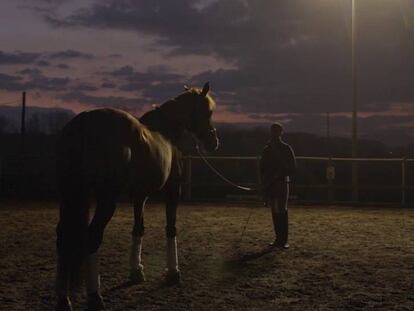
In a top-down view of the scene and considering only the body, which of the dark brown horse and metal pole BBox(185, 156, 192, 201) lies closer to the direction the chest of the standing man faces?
the dark brown horse

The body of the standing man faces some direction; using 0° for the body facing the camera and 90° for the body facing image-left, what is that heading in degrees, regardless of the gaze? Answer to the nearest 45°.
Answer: approximately 45°

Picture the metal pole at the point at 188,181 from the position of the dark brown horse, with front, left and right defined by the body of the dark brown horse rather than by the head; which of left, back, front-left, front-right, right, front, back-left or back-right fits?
front-left

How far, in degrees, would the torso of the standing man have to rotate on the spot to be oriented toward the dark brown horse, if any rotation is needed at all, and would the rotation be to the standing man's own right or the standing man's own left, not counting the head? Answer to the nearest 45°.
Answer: approximately 45° to the standing man's own left

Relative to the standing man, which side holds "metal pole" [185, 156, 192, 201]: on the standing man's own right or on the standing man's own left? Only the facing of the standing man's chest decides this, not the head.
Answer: on the standing man's own right

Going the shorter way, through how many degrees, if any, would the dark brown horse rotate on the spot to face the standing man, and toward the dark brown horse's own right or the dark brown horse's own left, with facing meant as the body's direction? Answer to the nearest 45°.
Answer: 0° — it already faces them

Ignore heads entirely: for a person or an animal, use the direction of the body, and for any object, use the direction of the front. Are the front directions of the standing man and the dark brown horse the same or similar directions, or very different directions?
very different directions

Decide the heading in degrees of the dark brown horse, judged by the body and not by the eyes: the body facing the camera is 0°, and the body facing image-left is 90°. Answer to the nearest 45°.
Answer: approximately 225°

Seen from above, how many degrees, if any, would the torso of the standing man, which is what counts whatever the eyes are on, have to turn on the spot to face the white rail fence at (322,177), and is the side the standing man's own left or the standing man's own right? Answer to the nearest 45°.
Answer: approximately 135° to the standing man's own right

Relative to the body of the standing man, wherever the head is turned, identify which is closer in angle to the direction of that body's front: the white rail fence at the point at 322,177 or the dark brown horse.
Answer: the dark brown horse
